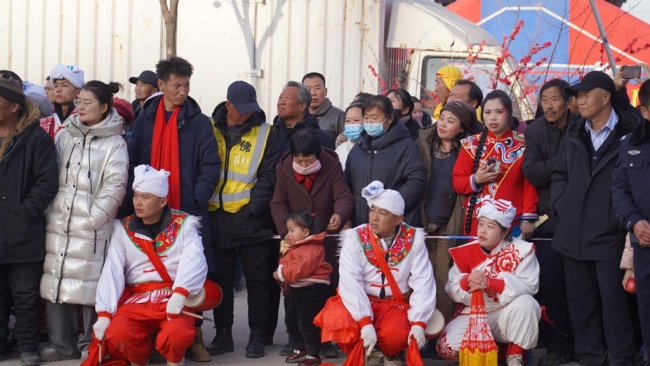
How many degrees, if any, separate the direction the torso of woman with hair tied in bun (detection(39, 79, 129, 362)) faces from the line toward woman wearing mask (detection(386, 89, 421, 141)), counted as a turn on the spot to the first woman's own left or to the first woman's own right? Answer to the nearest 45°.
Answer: approximately 135° to the first woman's own left

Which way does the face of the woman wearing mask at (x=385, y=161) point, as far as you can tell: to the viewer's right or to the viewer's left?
to the viewer's left

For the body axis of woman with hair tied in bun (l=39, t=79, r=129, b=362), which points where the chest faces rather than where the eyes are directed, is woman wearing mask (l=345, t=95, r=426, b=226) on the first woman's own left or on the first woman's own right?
on the first woman's own left

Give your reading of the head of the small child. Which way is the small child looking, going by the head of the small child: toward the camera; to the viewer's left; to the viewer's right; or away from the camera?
to the viewer's left

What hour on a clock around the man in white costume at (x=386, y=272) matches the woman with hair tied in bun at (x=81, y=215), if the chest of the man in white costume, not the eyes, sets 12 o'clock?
The woman with hair tied in bun is roughly at 3 o'clock from the man in white costume.

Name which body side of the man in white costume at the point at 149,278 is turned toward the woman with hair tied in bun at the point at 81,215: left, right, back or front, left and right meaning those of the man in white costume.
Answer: right

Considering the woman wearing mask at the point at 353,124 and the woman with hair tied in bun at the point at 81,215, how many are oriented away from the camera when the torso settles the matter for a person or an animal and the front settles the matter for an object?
0

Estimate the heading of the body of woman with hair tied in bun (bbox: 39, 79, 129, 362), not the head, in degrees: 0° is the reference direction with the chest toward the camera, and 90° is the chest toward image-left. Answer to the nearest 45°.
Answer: approximately 45°

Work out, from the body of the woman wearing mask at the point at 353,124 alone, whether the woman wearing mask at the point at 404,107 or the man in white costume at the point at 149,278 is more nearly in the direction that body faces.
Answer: the man in white costume

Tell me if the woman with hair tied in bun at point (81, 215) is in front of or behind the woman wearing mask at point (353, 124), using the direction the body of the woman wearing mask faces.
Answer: in front

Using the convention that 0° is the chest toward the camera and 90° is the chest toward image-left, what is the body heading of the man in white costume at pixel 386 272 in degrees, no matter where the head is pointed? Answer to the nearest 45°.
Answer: approximately 0°

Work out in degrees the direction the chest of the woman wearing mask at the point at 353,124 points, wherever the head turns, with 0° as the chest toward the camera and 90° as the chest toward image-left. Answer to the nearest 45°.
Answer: approximately 45°
